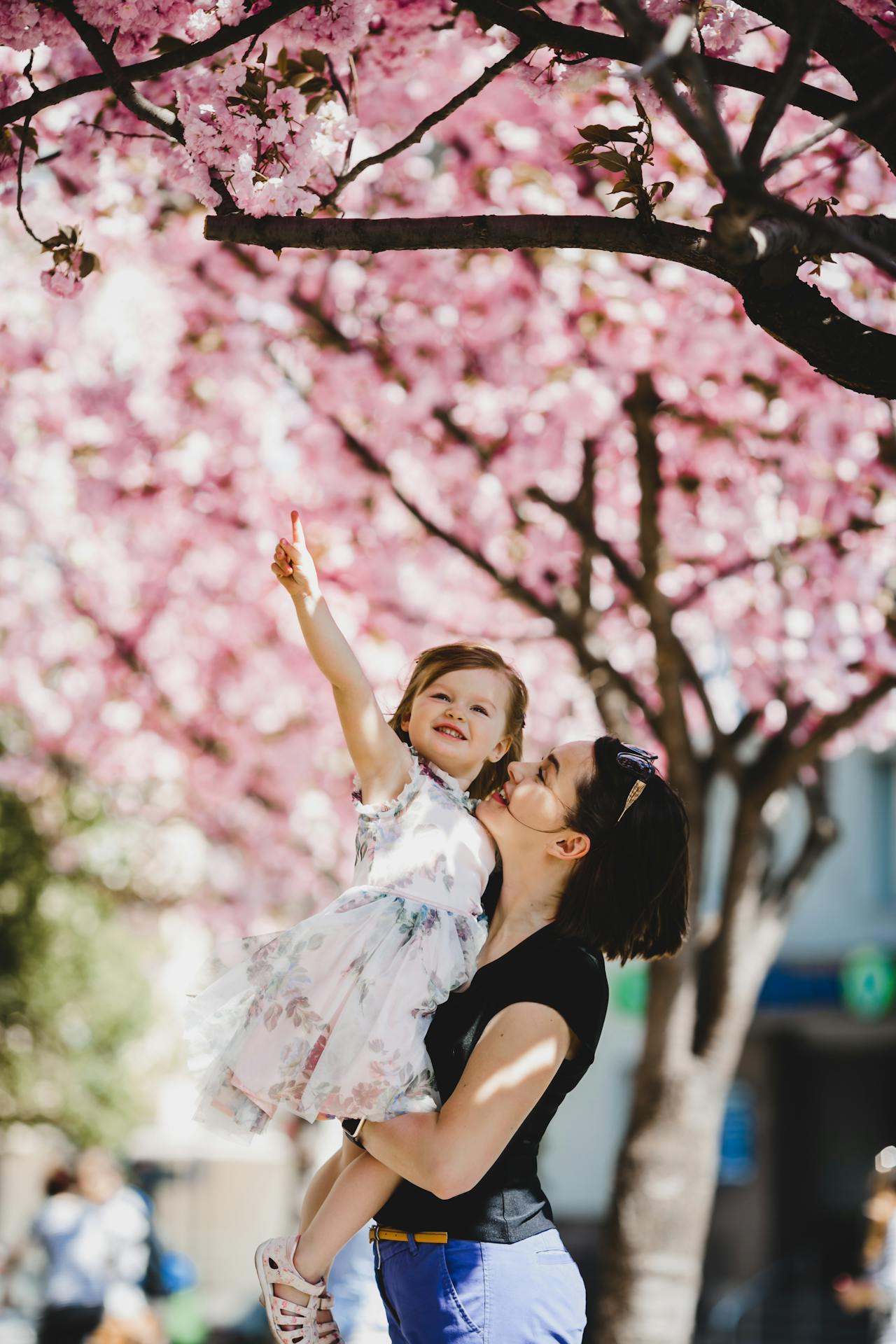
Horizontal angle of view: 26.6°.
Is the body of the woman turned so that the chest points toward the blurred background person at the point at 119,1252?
no

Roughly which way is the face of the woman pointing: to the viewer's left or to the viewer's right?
to the viewer's left

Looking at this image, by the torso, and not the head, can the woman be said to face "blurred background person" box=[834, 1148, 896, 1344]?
no

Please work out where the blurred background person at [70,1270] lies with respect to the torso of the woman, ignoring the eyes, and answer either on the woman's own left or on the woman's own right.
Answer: on the woman's own right

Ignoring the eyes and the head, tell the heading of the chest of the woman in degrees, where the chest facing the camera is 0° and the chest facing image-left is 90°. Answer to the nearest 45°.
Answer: approximately 90°
